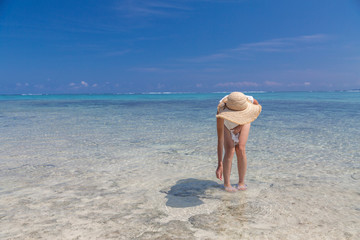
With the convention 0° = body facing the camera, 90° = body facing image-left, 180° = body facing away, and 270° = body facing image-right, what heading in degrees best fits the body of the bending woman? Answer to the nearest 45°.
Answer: approximately 0°
